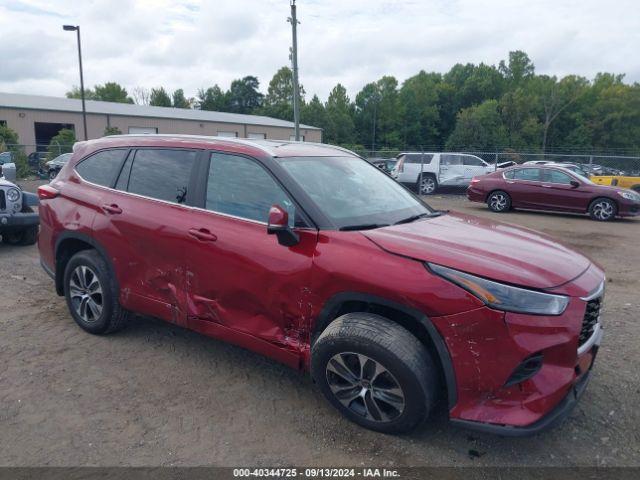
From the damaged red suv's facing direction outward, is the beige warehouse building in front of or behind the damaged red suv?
behind

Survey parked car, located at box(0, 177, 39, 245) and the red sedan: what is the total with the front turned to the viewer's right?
1

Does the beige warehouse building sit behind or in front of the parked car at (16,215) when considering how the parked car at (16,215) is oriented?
behind

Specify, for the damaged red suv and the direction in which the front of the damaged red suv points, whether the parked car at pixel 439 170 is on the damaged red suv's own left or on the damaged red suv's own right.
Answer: on the damaged red suv's own left

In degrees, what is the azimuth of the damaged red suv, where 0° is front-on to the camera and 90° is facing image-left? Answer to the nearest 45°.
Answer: approximately 315°

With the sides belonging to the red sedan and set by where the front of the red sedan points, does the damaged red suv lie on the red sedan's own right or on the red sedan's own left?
on the red sedan's own right

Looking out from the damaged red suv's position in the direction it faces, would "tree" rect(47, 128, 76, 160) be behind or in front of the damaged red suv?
behind

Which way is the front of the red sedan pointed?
to the viewer's right

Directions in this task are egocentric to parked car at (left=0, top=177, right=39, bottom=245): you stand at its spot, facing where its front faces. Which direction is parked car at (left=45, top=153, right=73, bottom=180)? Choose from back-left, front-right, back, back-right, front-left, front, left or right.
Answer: back

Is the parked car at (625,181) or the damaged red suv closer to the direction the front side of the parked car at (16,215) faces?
the damaged red suv

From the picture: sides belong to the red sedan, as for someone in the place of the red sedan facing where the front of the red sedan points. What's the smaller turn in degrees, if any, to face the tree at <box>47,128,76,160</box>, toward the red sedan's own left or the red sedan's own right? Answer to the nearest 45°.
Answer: approximately 180°

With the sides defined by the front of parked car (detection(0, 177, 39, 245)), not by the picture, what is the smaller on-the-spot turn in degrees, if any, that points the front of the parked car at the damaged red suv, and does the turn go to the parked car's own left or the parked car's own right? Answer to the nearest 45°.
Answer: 0° — it already faces it
